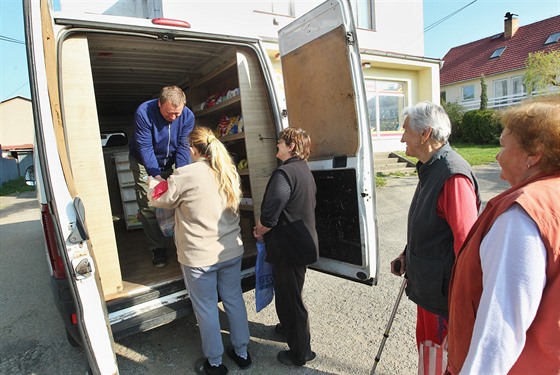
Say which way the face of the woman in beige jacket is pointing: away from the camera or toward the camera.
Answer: away from the camera

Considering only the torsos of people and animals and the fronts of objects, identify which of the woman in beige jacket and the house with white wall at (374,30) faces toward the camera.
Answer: the house with white wall

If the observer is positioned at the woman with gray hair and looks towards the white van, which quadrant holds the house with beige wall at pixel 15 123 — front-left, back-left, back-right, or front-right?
front-right

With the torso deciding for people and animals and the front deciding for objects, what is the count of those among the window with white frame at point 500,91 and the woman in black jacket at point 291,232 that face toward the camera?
1

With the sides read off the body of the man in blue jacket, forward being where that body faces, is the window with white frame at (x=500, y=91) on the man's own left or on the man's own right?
on the man's own left

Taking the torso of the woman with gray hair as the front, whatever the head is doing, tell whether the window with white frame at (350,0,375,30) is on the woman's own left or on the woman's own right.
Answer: on the woman's own right

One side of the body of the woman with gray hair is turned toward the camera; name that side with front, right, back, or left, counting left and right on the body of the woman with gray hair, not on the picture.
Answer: left

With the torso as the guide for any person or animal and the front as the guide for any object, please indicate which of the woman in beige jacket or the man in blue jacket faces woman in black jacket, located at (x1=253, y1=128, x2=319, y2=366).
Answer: the man in blue jacket

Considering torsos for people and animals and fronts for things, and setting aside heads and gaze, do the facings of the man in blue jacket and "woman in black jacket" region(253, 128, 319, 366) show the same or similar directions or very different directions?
very different directions

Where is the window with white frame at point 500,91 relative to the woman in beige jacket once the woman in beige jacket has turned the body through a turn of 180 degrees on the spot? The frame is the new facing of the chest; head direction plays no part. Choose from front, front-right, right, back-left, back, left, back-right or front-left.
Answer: left

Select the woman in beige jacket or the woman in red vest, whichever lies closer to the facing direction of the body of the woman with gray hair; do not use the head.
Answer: the woman in beige jacket

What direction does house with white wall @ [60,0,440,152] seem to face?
toward the camera

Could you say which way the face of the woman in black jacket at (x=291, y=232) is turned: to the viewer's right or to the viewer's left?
to the viewer's left

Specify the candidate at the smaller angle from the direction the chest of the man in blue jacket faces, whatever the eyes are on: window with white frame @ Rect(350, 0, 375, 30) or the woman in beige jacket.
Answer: the woman in beige jacket

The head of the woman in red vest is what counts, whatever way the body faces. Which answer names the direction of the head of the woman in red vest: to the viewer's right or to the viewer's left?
to the viewer's left

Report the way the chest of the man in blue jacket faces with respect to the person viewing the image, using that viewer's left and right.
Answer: facing the viewer and to the right of the viewer

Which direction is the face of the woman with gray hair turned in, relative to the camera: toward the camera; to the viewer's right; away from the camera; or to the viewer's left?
to the viewer's left
